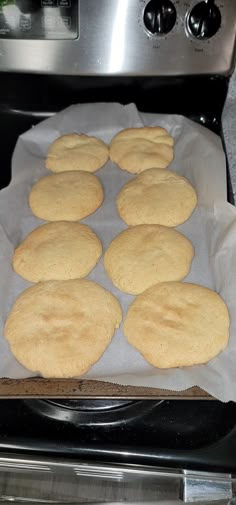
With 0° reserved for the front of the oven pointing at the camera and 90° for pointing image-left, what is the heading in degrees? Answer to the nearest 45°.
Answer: approximately 0°
